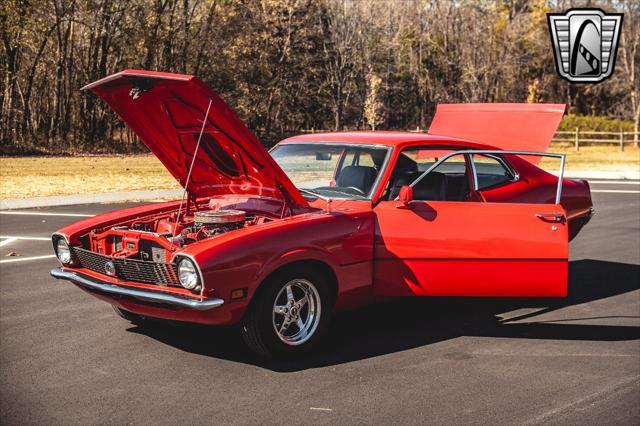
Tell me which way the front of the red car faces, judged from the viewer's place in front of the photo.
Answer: facing the viewer and to the left of the viewer

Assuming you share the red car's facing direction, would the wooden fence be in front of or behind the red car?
behind
